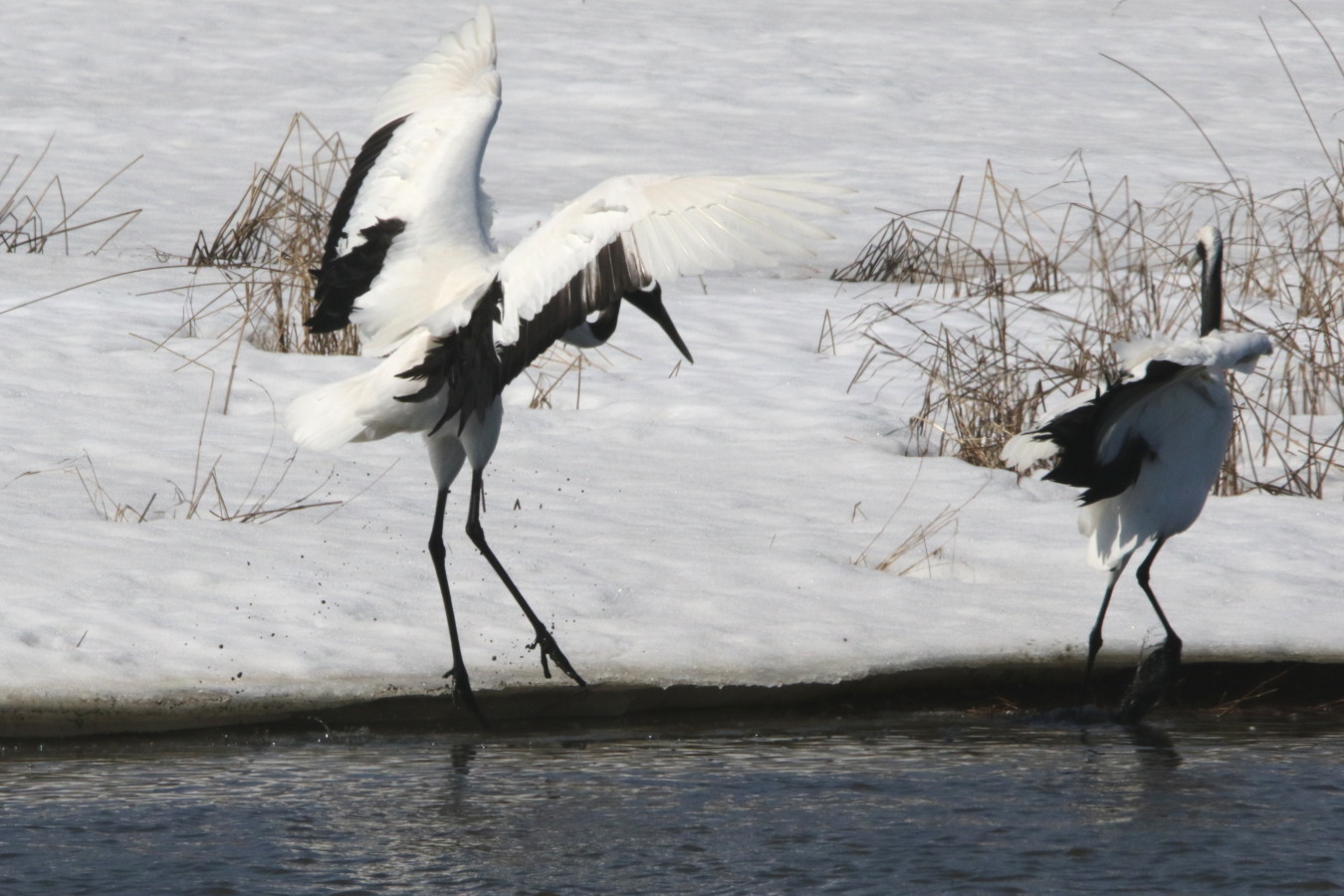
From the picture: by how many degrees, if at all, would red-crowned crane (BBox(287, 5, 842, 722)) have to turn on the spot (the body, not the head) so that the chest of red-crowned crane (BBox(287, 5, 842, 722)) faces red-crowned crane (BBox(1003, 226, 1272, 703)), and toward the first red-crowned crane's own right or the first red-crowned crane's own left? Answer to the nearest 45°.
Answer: approximately 45° to the first red-crowned crane's own right

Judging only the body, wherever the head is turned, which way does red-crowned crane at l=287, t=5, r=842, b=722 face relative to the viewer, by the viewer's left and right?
facing away from the viewer and to the right of the viewer

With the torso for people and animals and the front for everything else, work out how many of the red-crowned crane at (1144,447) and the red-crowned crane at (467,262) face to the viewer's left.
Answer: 0

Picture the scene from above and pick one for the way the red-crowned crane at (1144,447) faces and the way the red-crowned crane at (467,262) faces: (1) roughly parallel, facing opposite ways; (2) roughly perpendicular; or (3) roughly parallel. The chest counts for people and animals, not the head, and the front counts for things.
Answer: roughly parallel
